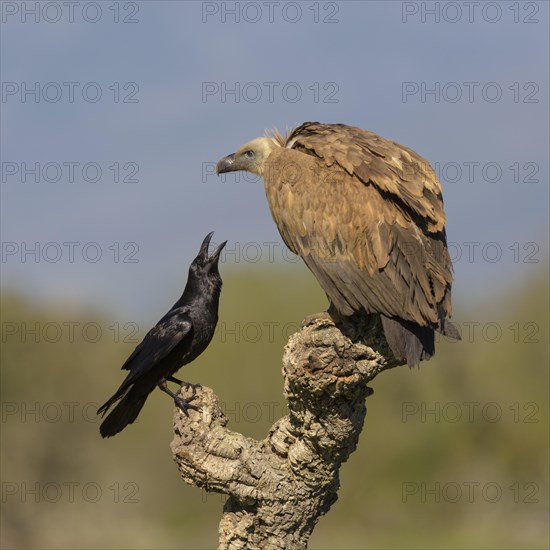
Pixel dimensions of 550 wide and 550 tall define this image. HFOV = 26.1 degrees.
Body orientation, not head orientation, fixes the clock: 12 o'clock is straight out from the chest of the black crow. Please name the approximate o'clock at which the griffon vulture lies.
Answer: The griffon vulture is roughly at 1 o'clock from the black crow.

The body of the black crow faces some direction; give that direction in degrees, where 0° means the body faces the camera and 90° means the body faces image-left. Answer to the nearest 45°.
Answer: approximately 270°
